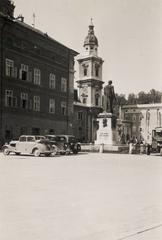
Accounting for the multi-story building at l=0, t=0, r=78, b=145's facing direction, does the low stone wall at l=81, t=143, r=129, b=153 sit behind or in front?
in front

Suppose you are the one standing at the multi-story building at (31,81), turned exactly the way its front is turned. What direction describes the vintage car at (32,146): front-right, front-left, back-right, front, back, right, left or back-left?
front-right

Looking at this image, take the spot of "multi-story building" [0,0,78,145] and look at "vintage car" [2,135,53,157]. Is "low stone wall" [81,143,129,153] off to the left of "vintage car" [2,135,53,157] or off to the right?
left

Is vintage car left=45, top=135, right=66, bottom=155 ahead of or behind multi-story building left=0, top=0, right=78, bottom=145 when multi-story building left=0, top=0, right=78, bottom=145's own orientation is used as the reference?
ahead

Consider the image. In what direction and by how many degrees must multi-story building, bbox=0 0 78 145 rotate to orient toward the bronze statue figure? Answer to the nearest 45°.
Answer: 0° — it already faces it

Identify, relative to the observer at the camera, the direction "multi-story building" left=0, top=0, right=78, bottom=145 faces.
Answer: facing the viewer and to the right of the viewer
